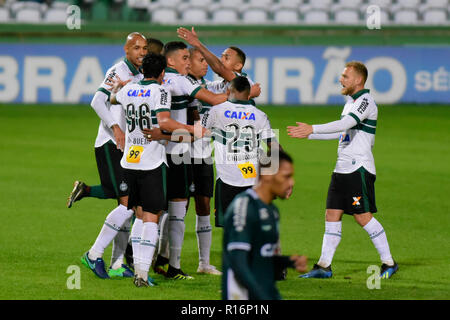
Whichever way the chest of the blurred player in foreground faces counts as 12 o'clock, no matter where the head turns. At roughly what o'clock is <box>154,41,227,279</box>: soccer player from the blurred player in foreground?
The soccer player is roughly at 7 o'clock from the blurred player in foreground.

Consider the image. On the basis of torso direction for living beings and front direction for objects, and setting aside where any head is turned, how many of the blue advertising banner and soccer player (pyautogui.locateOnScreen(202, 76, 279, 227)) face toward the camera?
1

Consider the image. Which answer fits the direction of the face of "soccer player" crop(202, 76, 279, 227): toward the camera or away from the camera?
away from the camera

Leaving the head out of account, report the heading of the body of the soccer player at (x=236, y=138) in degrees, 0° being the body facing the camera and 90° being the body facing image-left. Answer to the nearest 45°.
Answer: approximately 180°

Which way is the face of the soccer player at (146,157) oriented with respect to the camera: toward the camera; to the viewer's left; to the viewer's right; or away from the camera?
away from the camera

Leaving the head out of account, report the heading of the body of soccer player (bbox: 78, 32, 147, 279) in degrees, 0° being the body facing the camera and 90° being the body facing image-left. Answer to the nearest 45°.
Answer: approximately 270°

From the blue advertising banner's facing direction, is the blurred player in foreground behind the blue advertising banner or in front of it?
in front

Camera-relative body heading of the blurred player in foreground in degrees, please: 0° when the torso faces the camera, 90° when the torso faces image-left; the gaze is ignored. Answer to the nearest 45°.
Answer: approximately 315°

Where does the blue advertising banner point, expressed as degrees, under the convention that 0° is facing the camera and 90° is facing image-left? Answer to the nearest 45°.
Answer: approximately 0°

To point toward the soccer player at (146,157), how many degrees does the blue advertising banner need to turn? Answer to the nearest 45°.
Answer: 0° — it already faces them

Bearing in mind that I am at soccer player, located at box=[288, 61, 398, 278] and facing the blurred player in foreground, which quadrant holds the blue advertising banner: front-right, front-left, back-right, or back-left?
back-right

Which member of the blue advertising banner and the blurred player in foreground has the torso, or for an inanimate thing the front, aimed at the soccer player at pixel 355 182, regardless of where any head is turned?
the blue advertising banner

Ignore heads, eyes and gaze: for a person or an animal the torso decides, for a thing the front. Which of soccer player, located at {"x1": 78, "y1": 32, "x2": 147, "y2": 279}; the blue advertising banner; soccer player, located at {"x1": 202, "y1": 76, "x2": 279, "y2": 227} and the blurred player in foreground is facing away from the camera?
soccer player, located at {"x1": 202, "y1": 76, "x2": 279, "y2": 227}

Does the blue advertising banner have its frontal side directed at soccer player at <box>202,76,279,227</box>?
yes

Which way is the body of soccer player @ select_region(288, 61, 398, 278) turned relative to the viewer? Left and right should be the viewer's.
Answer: facing to the left of the viewer

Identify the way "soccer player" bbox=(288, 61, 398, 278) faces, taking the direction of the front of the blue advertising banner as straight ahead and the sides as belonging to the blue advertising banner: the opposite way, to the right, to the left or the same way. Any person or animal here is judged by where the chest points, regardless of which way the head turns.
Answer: to the right
